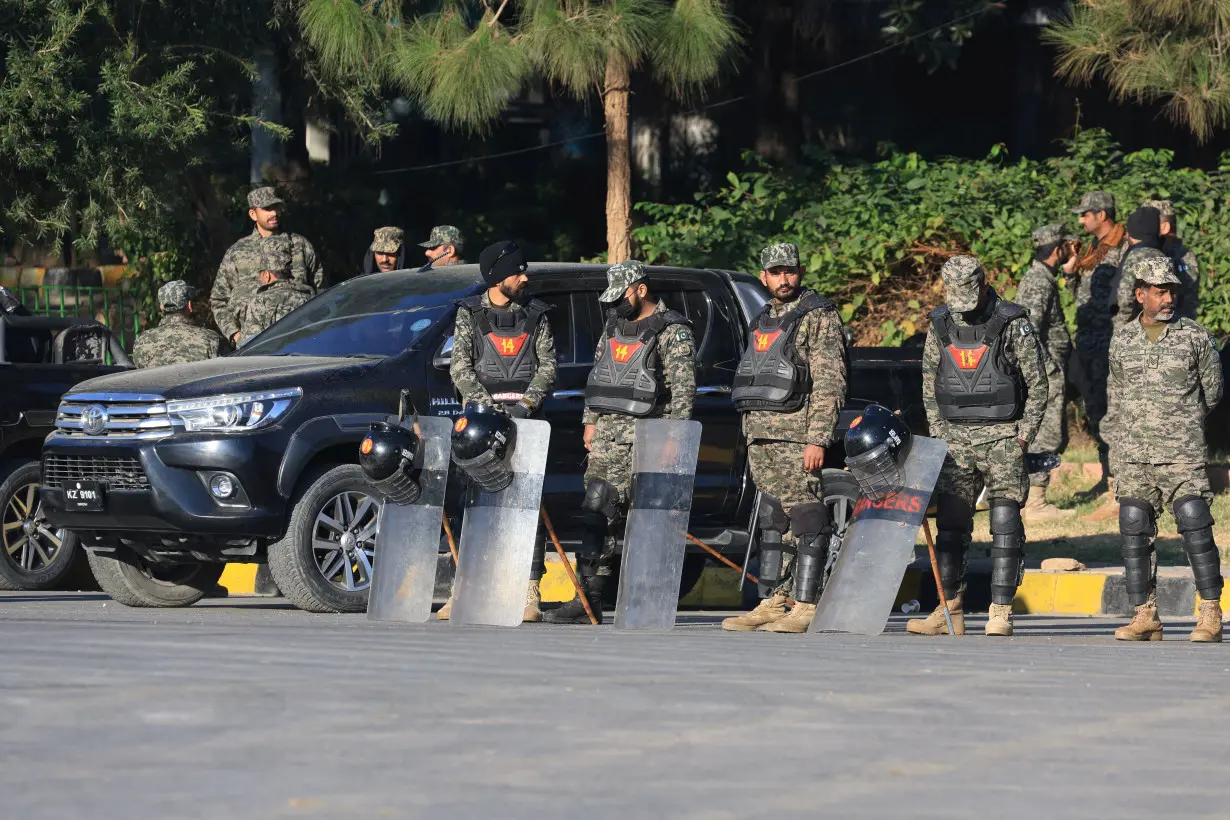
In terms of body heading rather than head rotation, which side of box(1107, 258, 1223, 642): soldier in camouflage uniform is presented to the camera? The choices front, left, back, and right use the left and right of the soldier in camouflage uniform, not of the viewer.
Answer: front

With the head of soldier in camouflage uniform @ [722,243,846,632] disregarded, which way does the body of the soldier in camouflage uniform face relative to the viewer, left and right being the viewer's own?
facing the viewer and to the left of the viewer

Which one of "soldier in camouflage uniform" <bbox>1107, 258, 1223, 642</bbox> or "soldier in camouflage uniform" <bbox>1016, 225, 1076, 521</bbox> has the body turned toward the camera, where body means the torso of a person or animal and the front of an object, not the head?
"soldier in camouflage uniform" <bbox>1107, 258, 1223, 642</bbox>

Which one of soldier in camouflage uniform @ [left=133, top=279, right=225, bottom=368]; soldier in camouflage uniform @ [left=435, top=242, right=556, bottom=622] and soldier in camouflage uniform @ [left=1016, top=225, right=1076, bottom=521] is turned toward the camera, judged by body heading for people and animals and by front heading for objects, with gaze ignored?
soldier in camouflage uniform @ [left=435, top=242, right=556, bottom=622]

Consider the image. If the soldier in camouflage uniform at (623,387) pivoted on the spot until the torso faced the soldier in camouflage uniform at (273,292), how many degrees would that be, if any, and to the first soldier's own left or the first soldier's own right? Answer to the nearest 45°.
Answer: approximately 90° to the first soldier's own right

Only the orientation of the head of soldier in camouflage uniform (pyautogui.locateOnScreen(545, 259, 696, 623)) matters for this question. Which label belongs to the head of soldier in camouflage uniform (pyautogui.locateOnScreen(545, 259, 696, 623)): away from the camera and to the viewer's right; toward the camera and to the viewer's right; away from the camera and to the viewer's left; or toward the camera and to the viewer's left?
toward the camera and to the viewer's left

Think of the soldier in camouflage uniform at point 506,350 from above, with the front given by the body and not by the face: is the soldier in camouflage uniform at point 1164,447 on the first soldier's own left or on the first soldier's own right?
on the first soldier's own left

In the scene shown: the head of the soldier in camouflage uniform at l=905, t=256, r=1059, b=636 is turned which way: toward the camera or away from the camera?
toward the camera

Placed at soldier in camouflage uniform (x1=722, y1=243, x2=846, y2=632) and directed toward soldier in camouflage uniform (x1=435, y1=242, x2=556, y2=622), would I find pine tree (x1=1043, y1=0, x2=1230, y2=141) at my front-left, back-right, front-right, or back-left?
back-right

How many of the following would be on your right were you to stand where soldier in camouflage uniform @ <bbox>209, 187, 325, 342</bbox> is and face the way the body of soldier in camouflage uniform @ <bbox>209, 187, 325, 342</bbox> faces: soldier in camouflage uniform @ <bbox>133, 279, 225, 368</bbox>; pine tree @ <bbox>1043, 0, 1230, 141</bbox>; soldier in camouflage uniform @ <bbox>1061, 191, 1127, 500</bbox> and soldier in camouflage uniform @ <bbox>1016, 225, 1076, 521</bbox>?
1
